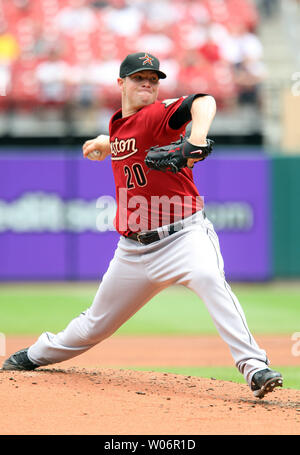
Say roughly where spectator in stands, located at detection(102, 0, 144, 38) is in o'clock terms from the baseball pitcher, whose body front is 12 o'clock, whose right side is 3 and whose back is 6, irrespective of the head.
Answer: The spectator in stands is roughly at 6 o'clock from the baseball pitcher.

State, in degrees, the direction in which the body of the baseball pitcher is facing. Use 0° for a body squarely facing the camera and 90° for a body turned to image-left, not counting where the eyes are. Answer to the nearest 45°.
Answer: approximately 0°

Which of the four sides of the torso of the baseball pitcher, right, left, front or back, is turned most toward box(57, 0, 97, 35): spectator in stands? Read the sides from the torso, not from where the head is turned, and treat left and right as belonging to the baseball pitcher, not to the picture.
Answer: back

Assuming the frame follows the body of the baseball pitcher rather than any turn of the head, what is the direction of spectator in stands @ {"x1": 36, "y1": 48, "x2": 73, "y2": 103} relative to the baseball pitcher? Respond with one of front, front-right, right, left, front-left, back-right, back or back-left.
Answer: back

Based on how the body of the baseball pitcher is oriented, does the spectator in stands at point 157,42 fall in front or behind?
behind

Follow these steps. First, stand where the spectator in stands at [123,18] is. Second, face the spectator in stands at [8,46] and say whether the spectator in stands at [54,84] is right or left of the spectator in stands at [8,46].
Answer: left

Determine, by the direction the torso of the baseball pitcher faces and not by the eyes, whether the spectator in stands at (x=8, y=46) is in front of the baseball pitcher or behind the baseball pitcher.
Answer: behind
